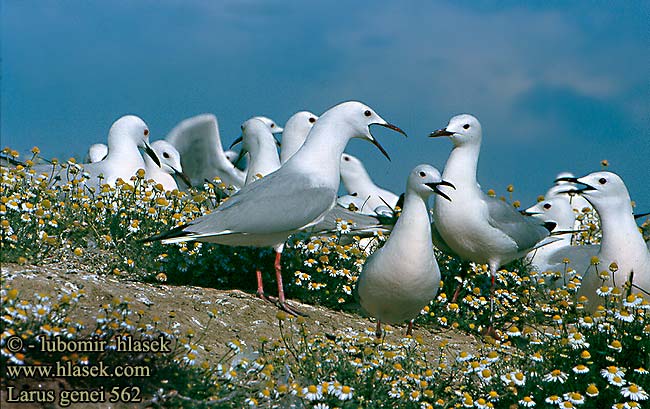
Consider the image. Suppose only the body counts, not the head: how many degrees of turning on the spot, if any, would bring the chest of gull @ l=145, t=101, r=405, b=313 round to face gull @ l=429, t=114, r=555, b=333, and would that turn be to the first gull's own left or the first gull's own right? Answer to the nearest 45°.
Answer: approximately 45° to the first gull's own left

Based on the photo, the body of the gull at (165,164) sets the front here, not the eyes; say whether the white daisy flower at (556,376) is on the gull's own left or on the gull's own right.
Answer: on the gull's own right

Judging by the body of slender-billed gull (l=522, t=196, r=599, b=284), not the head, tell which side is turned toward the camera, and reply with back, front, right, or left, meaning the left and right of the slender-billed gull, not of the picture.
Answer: left

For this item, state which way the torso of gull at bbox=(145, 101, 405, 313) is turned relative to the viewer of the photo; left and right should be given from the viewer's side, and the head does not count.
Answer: facing to the right of the viewer

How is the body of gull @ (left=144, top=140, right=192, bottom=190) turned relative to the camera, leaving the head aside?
to the viewer's right

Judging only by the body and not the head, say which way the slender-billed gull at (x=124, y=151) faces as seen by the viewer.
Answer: to the viewer's right

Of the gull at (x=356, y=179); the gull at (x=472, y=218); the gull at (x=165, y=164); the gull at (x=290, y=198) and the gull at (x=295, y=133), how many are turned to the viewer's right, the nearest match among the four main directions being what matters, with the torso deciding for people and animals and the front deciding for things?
3
